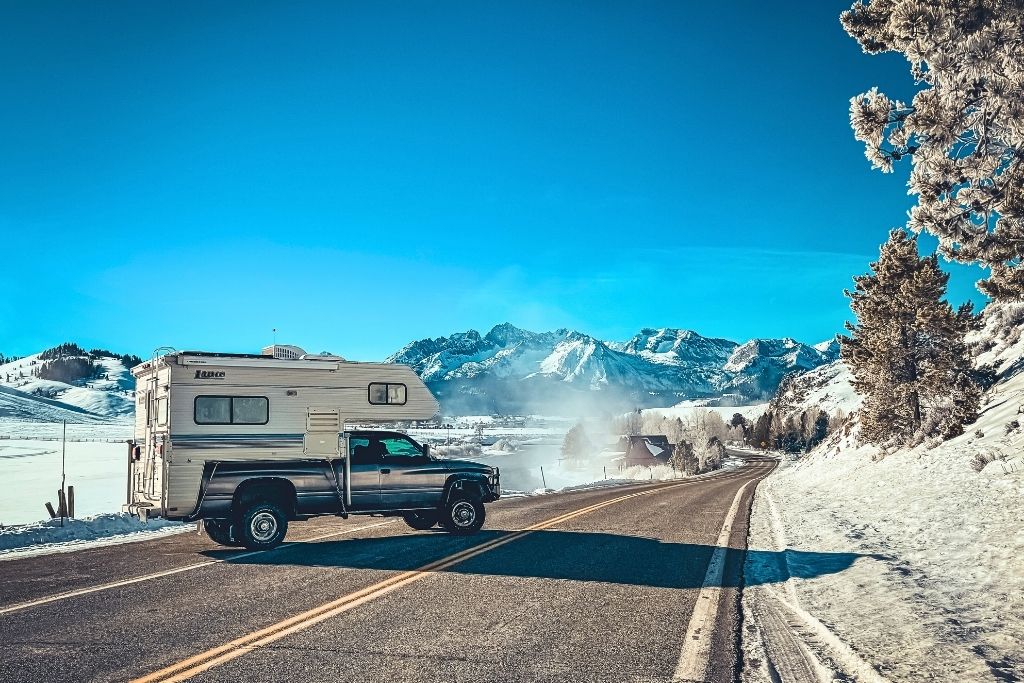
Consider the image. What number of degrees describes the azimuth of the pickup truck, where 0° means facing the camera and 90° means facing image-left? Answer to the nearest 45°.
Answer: approximately 225°

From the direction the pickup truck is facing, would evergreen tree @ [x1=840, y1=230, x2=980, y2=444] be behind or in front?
in front

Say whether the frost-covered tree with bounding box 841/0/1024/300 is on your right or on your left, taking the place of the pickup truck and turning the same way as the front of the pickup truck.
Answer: on your right
